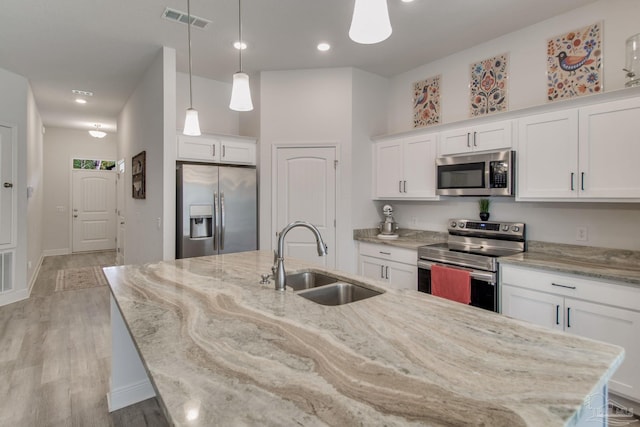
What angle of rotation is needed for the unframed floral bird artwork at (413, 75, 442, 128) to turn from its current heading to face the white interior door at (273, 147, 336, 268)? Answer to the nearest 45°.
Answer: approximately 45° to its right

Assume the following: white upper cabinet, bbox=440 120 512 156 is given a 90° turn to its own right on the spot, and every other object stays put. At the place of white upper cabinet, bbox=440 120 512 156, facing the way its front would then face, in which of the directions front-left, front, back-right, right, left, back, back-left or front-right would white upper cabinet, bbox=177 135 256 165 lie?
front-left

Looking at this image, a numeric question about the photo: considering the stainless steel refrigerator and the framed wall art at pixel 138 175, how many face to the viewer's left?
1

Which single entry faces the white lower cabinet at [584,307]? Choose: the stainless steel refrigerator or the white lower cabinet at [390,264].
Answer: the stainless steel refrigerator

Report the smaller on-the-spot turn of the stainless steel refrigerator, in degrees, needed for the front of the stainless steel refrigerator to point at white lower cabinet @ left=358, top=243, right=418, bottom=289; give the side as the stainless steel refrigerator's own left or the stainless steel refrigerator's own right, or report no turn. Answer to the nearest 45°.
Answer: approximately 45° to the stainless steel refrigerator's own left

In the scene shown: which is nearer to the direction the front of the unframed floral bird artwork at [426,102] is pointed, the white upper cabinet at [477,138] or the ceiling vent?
the ceiling vent

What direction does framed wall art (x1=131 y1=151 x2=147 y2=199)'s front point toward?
to the viewer's left

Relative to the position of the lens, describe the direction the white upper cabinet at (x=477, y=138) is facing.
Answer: facing the viewer and to the left of the viewer

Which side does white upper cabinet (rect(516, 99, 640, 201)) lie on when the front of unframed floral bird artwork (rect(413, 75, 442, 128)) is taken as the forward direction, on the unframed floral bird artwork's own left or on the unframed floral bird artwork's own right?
on the unframed floral bird artwork's own left

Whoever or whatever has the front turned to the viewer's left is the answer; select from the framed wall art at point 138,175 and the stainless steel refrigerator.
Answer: the framed wall art

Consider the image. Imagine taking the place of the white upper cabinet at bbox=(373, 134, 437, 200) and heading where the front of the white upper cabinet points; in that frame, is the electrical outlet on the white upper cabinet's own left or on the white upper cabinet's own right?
on the white upper cabinet's own left
